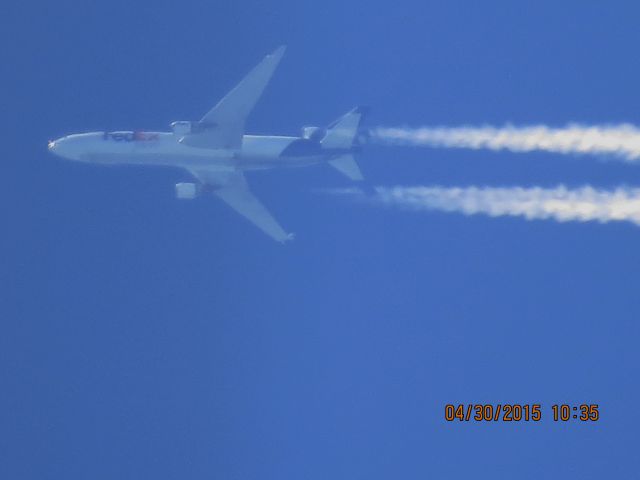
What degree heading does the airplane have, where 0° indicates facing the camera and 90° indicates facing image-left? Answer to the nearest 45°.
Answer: approximately 90°
